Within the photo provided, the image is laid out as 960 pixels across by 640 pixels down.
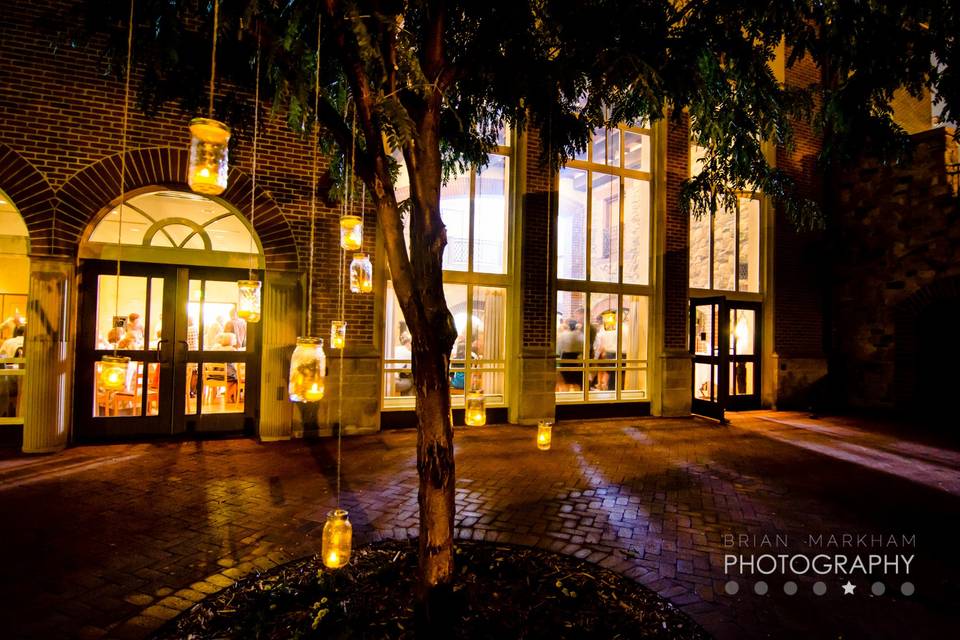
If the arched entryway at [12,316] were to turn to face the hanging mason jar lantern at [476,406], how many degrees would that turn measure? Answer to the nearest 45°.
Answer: approximately 45° to its left

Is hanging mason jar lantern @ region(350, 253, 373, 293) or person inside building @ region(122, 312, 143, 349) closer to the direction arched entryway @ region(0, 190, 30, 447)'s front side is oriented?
the hanging mason jar lantern

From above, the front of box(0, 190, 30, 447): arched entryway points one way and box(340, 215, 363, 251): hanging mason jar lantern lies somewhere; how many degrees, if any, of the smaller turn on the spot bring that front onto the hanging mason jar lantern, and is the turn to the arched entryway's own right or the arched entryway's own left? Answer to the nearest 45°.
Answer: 0° — it already faces it

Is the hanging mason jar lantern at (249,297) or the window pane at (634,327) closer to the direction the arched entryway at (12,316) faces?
the hanging mason jar lantern

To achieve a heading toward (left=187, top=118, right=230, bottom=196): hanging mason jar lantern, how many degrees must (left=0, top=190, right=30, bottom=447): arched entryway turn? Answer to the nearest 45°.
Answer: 0° — it already faces it

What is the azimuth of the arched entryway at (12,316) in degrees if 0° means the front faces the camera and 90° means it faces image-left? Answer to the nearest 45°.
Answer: approximately 0°
